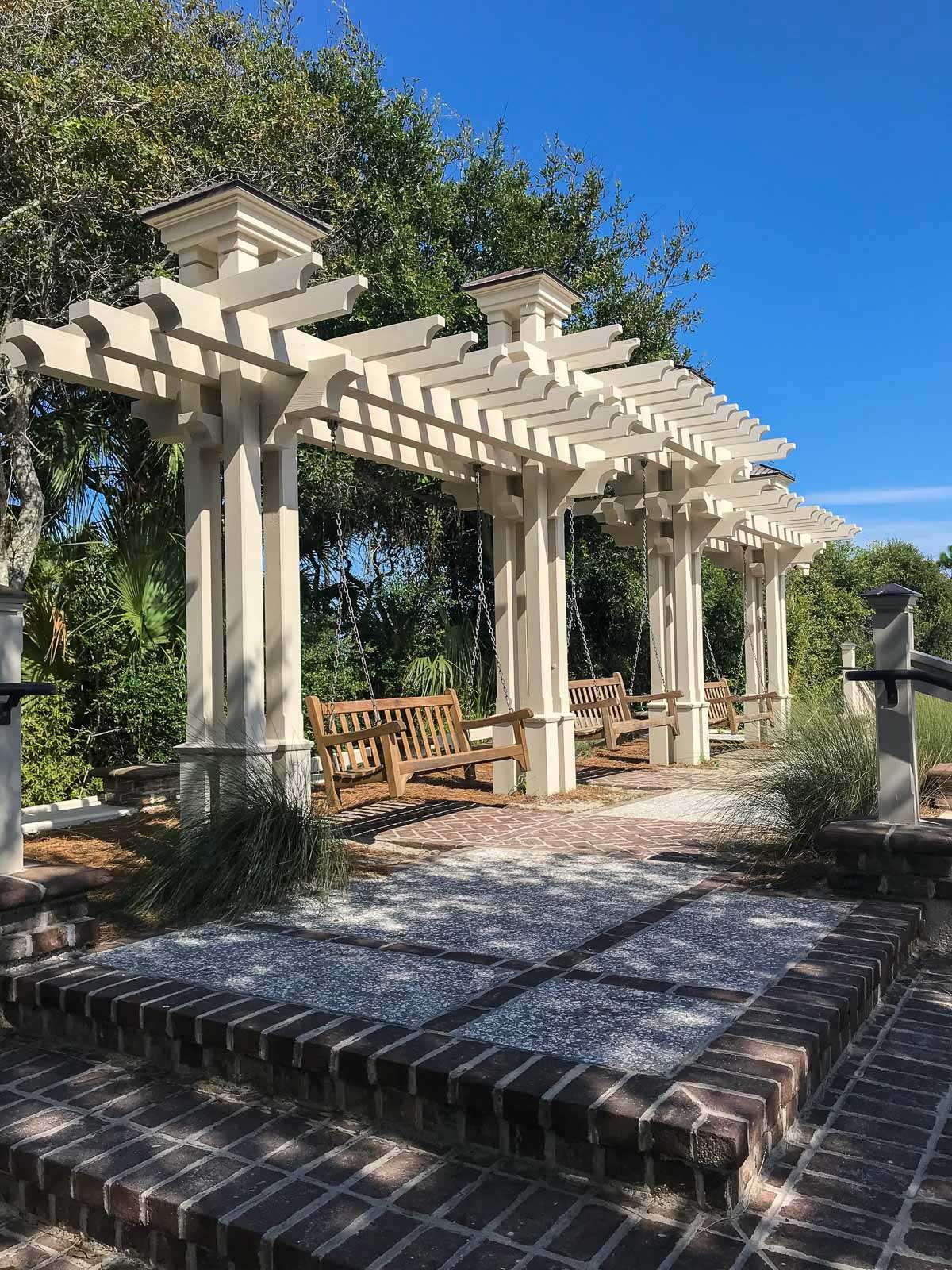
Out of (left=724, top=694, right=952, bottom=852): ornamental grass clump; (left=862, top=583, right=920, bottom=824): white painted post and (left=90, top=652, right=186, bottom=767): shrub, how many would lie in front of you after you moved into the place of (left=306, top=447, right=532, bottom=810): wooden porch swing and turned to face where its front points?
2

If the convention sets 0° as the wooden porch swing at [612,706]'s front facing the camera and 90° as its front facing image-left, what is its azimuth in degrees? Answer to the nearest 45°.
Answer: approximately 315°

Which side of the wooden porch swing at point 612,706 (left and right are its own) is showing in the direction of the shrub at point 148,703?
right

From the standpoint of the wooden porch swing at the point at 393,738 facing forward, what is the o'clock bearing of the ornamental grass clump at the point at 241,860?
The ornamental grass clump is roughly at 2 o'clock from the wooden porch swing.

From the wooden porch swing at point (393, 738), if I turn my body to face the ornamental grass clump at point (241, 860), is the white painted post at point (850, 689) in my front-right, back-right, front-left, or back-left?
back-left

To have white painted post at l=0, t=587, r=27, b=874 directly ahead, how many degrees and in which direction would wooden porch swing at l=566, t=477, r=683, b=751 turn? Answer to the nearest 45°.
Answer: approximately 45° to its right

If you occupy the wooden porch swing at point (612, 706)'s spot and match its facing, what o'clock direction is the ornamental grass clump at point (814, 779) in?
The ornamental grass clump is roughly at 1 o'clock from the wooden porch swing.

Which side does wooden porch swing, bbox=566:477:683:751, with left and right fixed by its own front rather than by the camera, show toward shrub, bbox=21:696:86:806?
right

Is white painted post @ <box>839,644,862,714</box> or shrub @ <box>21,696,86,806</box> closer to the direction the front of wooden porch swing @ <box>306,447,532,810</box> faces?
the white painted post
